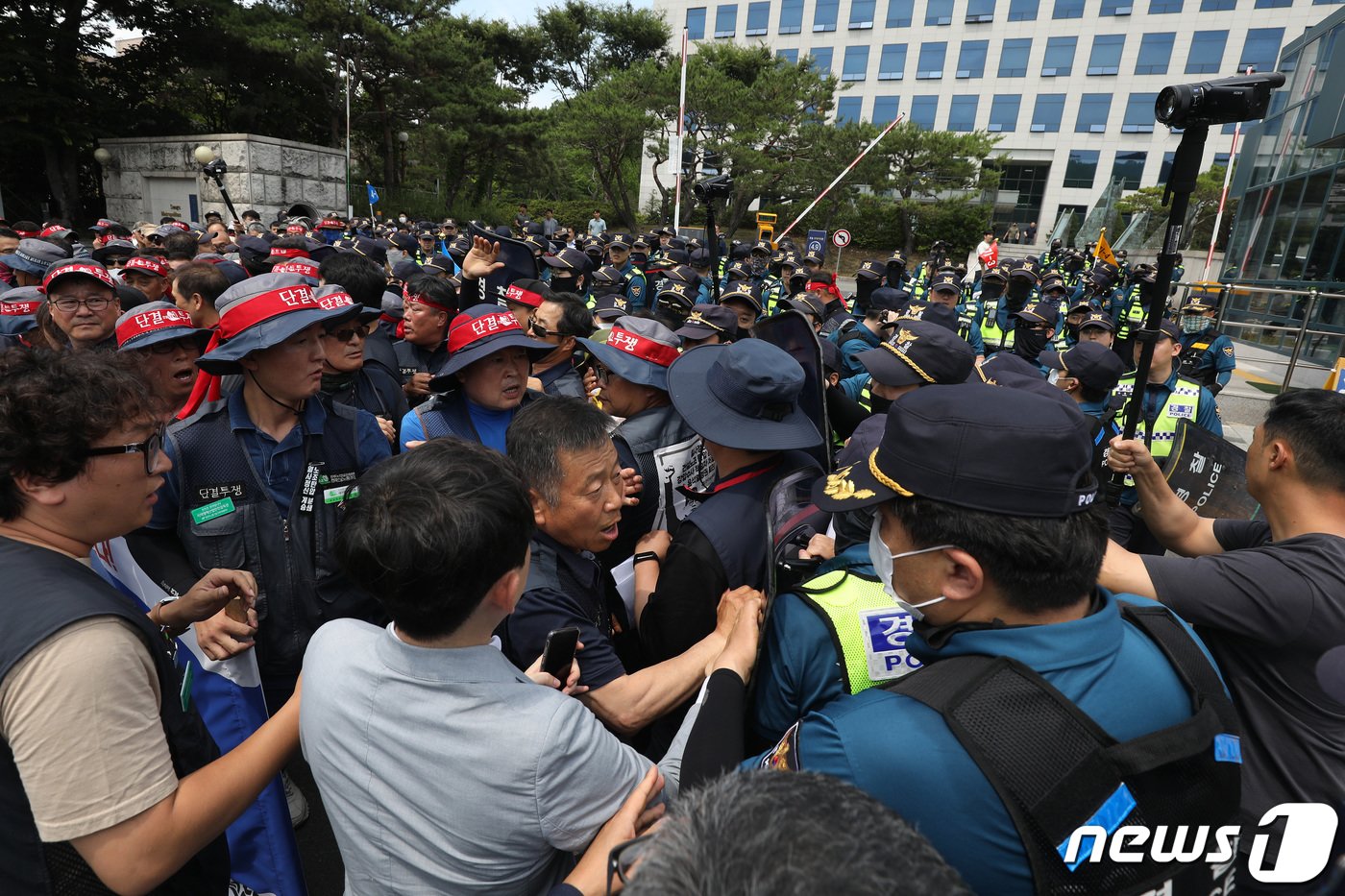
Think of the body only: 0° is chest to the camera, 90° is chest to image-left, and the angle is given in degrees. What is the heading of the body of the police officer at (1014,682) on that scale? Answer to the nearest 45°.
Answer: approximately 135°

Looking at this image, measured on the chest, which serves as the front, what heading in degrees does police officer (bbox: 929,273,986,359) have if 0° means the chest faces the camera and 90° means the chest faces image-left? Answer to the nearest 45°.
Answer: approximately 45°

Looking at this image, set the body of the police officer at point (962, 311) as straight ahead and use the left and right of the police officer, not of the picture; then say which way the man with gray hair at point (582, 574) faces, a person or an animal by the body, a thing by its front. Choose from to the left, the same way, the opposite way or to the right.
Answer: to the left

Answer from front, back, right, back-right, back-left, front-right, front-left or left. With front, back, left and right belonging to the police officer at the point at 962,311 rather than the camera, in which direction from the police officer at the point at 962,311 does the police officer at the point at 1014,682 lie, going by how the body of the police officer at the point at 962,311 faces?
front-left

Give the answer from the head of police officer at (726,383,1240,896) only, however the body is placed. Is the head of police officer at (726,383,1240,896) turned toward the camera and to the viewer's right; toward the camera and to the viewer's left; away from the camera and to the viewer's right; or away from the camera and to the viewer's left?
away from the camera and to the viewer's left

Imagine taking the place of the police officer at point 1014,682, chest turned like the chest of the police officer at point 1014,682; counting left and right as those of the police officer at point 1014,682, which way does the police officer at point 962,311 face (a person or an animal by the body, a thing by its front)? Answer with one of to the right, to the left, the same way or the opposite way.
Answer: to the left
